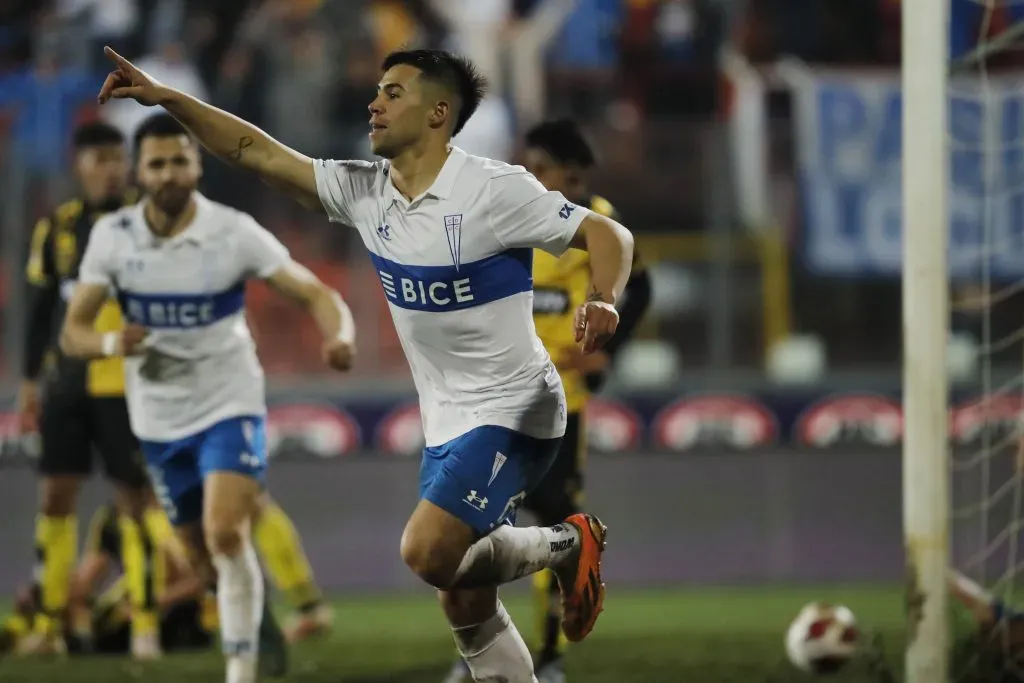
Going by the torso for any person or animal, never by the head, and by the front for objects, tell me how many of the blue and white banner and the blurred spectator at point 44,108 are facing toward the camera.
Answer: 2

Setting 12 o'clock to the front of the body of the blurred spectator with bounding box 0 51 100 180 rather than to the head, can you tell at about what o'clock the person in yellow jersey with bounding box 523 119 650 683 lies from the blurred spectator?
The person in yellow jersey is roughly at 11 o'clock from the blurred spectator.

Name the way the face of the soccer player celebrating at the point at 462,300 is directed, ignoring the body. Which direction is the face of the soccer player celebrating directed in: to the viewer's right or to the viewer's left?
to the viewer's left

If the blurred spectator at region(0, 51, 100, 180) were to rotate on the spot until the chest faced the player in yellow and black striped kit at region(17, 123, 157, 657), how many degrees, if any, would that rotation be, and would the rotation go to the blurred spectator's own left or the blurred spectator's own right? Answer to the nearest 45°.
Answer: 0° — they already face them

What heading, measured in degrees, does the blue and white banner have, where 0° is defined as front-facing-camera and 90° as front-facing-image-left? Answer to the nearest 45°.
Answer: approximately 0°

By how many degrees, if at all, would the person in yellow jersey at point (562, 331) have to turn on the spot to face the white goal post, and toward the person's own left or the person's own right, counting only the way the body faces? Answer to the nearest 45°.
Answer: approximately 90° to the person's own left

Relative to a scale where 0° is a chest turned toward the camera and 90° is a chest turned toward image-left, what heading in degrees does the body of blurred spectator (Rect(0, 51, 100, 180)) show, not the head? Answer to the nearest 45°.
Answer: approximately 0°

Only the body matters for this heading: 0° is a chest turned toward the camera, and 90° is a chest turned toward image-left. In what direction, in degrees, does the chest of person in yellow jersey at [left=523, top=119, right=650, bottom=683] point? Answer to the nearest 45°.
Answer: approximately 45°

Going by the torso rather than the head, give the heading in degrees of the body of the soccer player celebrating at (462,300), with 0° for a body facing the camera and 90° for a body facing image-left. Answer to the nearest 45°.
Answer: approximately 45°
